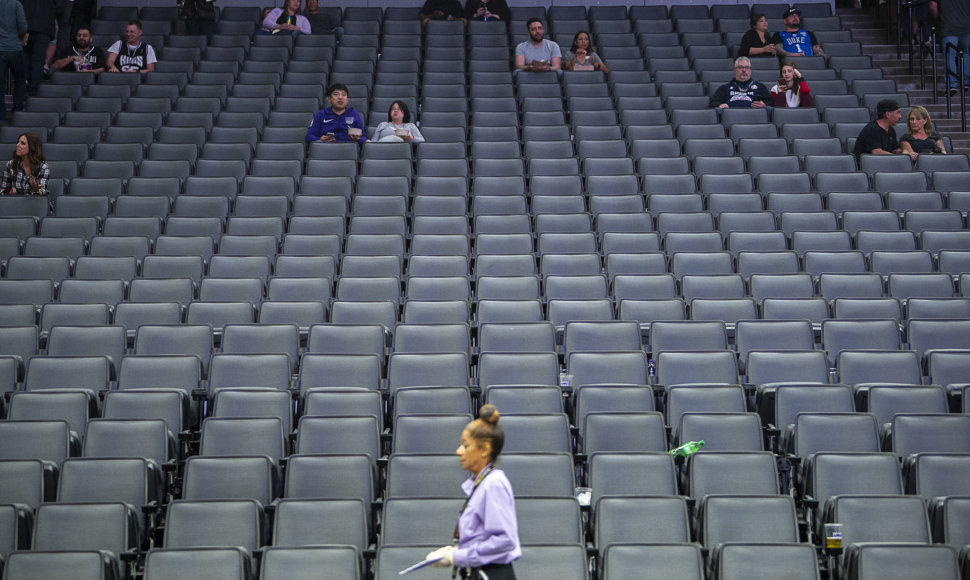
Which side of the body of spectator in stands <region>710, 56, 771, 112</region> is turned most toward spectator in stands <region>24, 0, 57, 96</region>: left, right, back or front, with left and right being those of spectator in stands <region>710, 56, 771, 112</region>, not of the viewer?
right

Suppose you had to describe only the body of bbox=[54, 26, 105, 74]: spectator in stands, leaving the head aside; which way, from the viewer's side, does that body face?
toward the camera

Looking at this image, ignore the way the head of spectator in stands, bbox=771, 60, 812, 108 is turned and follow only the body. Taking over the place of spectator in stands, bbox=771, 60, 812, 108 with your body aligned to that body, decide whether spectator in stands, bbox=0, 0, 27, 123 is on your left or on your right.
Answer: on your right

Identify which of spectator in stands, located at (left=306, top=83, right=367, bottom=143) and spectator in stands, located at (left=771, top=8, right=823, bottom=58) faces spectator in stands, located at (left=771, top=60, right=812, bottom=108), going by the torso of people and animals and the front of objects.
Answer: spectator in stands, located at (left=771, top=8, right=823, bottom=58)

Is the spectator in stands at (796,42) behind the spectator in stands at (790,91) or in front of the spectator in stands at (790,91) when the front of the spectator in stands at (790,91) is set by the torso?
behind

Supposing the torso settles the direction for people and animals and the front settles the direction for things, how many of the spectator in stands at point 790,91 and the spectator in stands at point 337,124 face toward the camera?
2

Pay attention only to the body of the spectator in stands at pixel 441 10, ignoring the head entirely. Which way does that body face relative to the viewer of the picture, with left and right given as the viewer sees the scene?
facing the viewer

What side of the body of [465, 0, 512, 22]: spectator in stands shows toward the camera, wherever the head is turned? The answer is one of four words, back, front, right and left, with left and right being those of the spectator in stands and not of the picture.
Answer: front

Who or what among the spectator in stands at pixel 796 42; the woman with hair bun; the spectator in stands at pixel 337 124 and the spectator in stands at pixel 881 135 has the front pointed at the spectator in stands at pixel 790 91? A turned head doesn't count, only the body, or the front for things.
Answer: the spectator in stands at pixel 796 42

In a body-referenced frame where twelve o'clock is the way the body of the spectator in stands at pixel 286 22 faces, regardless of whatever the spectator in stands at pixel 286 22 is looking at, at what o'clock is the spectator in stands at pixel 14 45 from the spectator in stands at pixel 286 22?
the spectator in stands at pixel 14 45 is roughly at 2 o'clock from the spectator in stands at pixel 286 22.

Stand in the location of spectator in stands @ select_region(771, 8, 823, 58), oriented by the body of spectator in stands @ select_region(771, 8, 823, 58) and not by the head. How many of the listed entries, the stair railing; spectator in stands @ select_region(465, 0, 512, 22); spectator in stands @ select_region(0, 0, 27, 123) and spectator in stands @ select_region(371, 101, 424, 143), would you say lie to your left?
1
